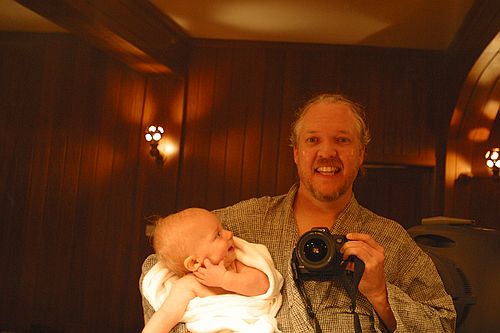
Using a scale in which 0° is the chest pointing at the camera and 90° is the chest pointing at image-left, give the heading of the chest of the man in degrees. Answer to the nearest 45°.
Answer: approximately 0°
